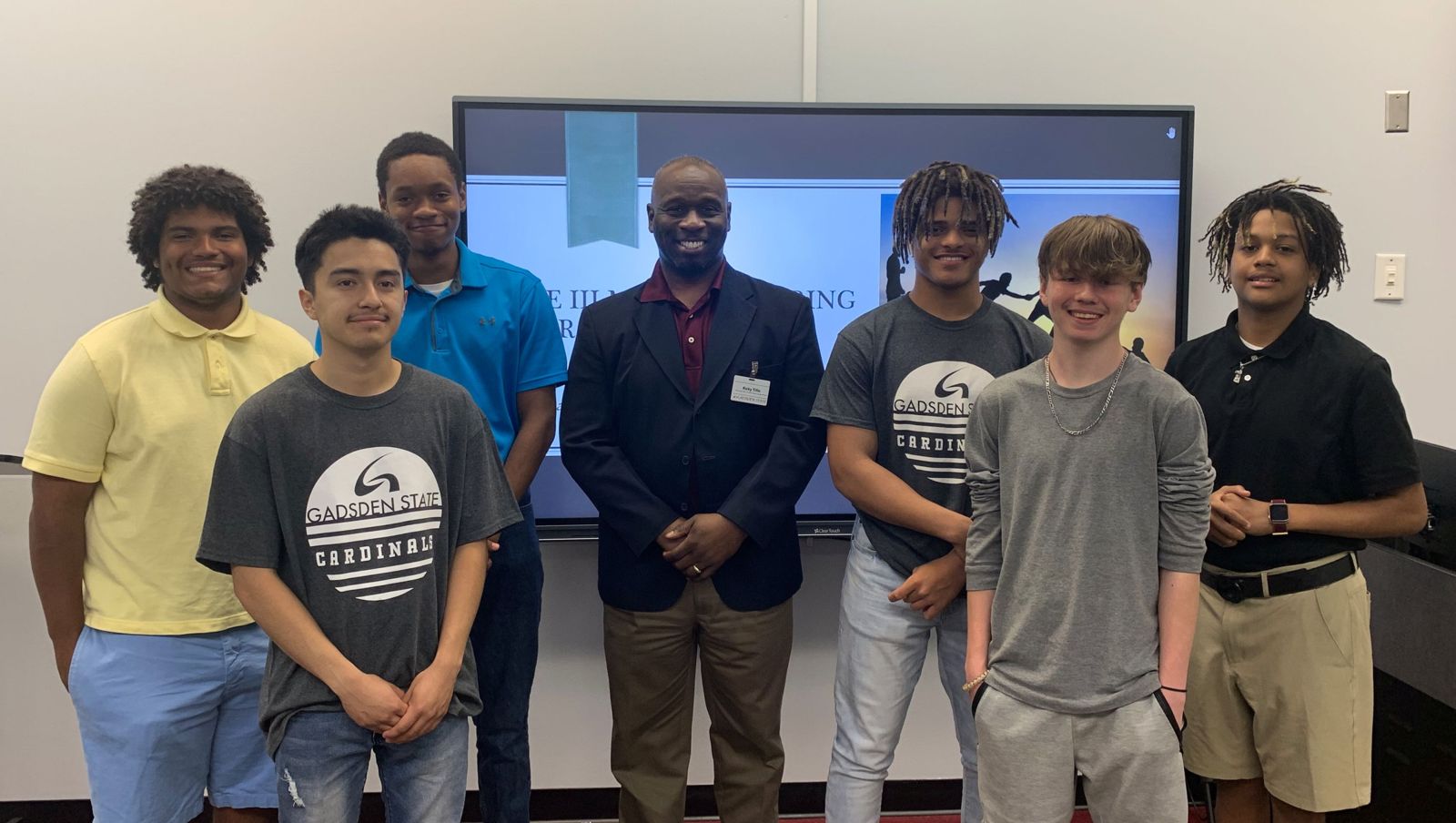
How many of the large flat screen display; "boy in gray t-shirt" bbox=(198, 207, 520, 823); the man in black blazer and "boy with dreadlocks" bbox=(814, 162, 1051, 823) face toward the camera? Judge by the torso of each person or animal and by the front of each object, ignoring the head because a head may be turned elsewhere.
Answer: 4

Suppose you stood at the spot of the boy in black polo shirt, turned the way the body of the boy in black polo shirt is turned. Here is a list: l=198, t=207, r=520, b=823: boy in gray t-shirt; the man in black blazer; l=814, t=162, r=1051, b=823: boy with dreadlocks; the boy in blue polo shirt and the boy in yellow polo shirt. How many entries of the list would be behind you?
0

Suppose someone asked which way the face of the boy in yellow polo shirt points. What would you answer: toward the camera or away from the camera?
toward the camera

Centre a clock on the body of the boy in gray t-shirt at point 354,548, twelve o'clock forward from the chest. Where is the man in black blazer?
The man in black blazer is roughly at 8 o'clock from the boy in gray t-shirt.

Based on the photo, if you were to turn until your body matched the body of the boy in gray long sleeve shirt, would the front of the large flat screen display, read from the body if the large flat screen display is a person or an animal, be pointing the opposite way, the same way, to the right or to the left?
the same way

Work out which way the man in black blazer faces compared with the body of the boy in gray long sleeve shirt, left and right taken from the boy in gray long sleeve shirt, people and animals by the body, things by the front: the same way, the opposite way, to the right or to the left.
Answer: the same way

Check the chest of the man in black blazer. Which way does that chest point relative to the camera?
toward the camera

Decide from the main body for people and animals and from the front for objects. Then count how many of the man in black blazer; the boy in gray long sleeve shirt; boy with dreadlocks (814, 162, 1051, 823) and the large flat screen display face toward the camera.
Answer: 4

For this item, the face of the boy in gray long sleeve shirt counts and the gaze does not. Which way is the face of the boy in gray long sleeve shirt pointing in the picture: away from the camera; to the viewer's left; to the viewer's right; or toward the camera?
toward the camera

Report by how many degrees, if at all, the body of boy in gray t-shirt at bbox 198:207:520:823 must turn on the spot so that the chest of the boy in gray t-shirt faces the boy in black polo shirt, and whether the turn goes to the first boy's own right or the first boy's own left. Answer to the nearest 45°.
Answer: approximately 90° to the first boy's own left

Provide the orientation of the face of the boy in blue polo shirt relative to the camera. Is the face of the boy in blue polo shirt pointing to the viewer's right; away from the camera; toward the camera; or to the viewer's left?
toward the camera

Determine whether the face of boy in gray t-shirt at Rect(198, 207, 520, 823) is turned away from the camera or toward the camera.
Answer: toward the camera

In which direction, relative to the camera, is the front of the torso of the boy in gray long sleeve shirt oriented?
toward the camera

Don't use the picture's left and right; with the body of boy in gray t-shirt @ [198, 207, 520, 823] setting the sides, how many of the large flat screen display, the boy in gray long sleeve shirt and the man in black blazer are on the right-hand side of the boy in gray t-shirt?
0

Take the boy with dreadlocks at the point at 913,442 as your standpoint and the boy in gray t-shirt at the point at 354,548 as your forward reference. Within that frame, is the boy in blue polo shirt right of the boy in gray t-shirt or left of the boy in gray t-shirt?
right
